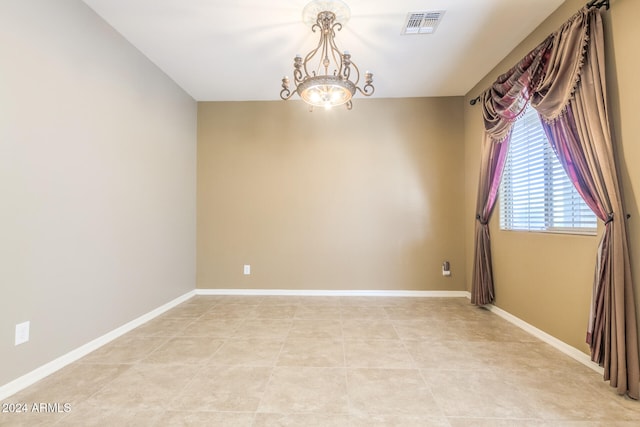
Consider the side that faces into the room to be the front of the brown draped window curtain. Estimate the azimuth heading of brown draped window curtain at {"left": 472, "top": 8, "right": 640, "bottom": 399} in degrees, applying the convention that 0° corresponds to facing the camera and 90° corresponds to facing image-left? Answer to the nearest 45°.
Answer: approximately 45°

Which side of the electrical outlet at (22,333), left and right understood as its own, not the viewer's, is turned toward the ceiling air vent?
front

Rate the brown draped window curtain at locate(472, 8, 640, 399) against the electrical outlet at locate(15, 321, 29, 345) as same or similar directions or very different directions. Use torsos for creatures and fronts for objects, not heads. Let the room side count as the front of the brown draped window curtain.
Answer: very different directions

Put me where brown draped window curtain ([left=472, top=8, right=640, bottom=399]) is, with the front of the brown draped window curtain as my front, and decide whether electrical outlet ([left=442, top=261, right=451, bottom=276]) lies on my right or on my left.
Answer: on my right

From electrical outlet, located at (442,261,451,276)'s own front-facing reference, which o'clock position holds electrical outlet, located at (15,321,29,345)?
electrical outlet, located at (15,321,29,345) is roughly at 1 o'clock from electrical outlet, located at (442,261,451,276).

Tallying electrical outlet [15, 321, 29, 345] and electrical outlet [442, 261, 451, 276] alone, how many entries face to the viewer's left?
0

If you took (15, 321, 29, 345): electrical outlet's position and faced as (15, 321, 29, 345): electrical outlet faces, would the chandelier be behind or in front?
in front

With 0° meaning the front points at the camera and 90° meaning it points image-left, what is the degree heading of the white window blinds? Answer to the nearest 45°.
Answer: approximately 45°

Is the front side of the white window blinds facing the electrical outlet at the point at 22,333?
yes

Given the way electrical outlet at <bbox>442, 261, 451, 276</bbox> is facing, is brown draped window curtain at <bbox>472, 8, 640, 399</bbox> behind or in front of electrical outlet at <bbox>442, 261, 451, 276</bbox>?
in front

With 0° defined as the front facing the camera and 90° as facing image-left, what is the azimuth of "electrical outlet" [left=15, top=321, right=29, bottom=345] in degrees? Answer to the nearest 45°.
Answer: approximately 315°
